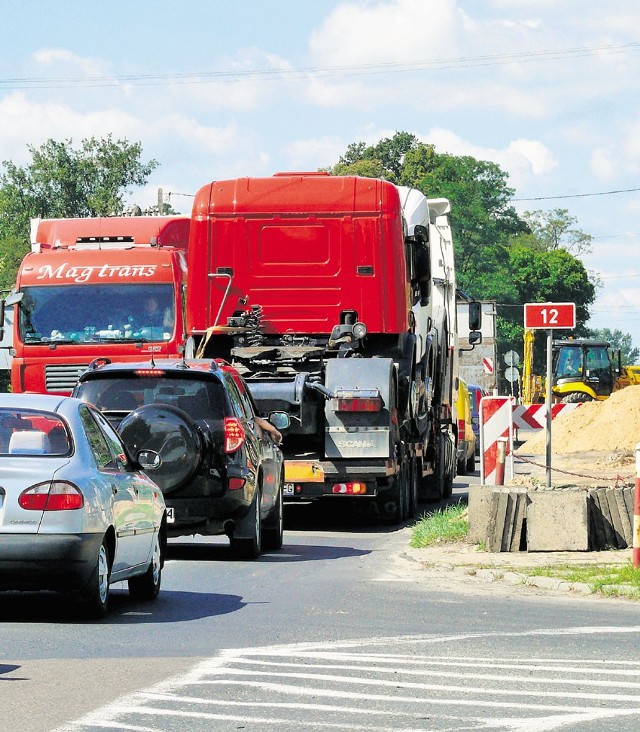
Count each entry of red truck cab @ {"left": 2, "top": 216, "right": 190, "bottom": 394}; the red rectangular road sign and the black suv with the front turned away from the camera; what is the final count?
1

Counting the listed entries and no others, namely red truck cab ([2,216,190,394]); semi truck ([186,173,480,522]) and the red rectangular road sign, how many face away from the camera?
1

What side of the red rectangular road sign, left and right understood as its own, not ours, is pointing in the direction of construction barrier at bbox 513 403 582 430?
back

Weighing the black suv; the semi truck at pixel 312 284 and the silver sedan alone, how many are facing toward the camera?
0

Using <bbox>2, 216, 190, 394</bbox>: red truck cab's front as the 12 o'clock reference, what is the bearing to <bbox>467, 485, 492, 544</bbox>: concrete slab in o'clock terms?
The concrete slab is roughly at 11 o'clock from the red truck cab.

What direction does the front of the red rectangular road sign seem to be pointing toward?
toward the camera

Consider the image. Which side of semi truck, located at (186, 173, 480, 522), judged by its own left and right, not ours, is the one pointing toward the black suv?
back

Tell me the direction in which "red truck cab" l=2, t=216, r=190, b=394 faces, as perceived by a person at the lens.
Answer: facing the viewer

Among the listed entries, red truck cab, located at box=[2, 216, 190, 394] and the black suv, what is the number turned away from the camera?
1

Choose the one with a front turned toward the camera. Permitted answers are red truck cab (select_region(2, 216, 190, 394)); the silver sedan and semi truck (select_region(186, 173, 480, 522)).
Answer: the red truck cab

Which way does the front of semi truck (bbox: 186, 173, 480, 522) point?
away from the camera

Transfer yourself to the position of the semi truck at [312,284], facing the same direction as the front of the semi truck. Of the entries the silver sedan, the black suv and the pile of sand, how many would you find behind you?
2

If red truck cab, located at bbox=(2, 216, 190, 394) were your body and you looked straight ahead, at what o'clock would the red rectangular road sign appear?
The red rectangular road sign is roughly at 10 o'clock from the red truck cab.

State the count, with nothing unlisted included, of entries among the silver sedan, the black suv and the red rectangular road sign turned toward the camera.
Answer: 1

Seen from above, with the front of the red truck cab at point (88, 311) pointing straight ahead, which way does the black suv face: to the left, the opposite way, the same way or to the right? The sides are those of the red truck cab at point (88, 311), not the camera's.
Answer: the opposite way

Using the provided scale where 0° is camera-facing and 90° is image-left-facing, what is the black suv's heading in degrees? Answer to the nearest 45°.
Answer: approximately 180°

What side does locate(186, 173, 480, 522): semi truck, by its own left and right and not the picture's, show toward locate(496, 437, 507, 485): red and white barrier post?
right
